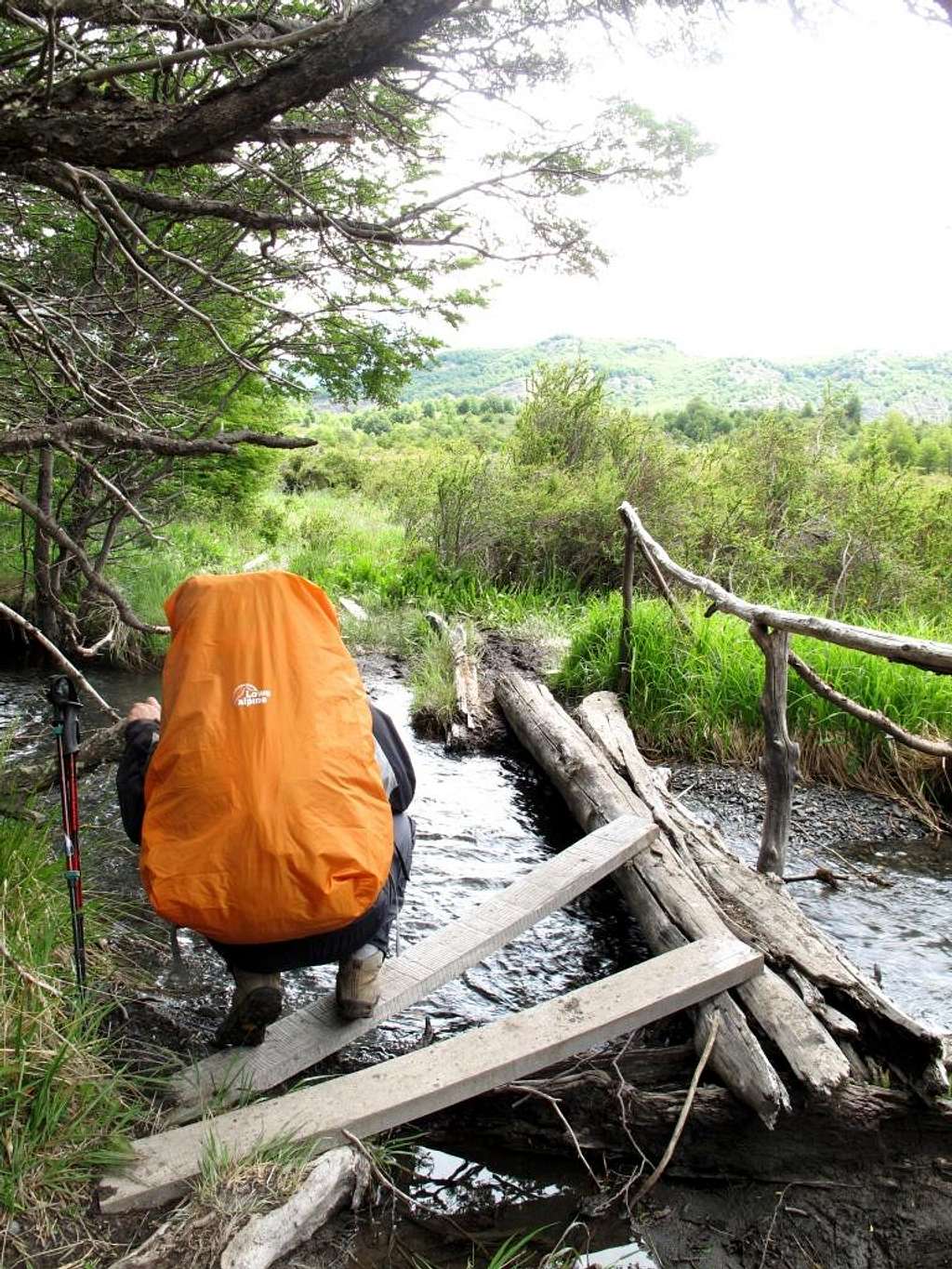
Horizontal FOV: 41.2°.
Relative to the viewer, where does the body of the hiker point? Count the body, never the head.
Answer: away from the camera

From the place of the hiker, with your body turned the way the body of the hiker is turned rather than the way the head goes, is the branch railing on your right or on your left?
on your right

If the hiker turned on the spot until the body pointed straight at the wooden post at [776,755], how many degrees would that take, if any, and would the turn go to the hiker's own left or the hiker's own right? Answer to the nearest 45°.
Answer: approximately 45° to the hiker's own right

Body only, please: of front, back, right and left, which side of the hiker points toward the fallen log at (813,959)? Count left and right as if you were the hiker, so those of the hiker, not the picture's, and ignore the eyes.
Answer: right

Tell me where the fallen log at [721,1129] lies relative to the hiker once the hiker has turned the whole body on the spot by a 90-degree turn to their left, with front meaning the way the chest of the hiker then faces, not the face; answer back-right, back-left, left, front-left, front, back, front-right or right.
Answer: back

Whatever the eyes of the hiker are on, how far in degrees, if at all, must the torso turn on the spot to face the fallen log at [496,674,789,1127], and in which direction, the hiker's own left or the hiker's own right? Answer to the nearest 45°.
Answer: approximately 45° to the hiker's own right

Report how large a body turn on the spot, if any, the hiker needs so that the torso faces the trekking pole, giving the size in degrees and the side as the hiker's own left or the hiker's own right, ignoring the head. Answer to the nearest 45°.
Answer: approximately 45° to the hiker's own left

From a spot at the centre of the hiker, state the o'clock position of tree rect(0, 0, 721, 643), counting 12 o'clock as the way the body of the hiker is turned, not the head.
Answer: The tree is roughly at 12 o'clock from the hiker.
